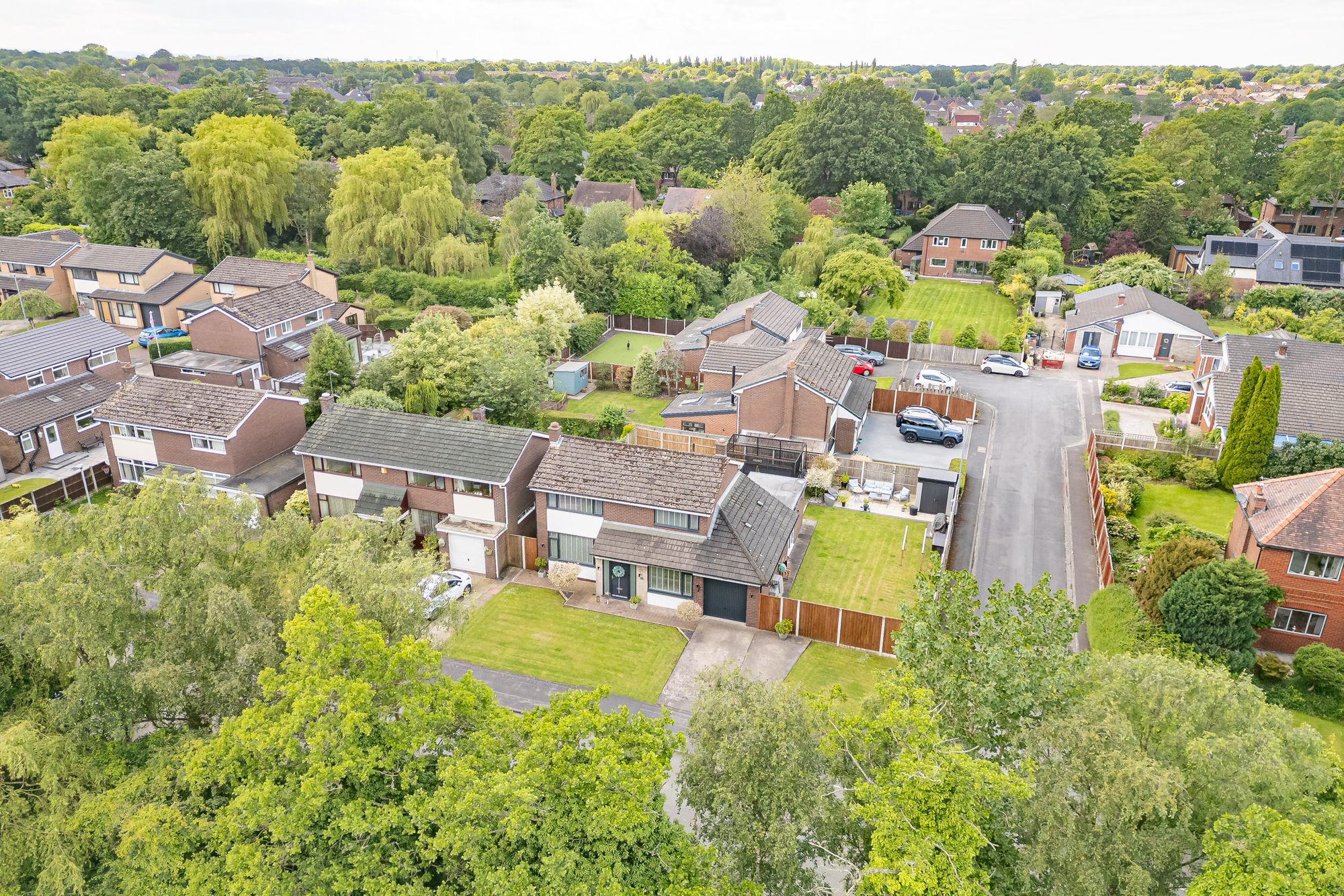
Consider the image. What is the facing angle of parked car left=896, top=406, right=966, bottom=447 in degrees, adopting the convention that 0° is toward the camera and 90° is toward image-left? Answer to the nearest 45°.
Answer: approximately 270°

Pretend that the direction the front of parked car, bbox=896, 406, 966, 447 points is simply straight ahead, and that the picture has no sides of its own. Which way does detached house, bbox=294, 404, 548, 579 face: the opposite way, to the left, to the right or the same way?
to the right

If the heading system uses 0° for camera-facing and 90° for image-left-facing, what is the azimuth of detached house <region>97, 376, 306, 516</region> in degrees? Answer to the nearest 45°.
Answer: approximately 45°

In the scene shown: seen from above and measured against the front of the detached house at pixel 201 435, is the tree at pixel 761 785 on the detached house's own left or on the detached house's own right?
on the detached house's own left

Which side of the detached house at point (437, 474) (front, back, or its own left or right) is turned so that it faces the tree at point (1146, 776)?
left

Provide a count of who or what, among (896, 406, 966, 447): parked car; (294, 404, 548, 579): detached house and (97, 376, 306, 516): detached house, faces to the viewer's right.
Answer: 1

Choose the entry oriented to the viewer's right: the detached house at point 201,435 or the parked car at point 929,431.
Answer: the parked car

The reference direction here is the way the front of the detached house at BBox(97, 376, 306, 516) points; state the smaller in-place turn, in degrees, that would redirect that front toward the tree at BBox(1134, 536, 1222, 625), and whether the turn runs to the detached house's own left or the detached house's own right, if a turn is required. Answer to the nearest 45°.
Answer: approximately 90° to the detached house's own left

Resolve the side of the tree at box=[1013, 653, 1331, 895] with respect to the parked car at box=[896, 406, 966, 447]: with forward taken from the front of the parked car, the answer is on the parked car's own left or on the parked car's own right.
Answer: on the parked car's own right

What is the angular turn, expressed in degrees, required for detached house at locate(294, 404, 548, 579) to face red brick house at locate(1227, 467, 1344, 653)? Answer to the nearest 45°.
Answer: approximately 90° to its left

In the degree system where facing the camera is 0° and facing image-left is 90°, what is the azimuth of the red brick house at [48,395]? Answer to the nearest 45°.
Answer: approximately 315°
